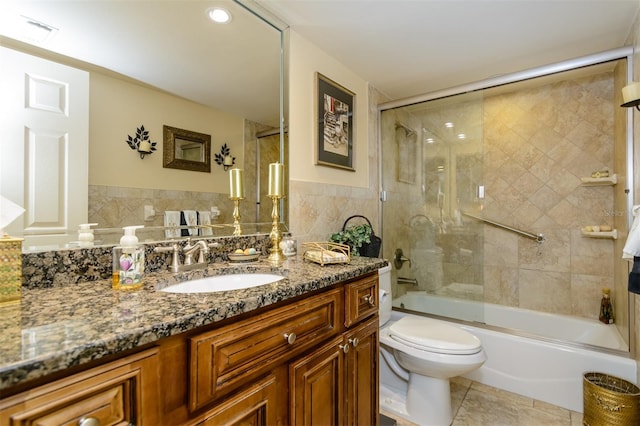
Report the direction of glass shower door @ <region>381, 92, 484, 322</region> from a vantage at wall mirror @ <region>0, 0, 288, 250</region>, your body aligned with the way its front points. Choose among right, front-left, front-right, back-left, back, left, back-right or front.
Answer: front-left

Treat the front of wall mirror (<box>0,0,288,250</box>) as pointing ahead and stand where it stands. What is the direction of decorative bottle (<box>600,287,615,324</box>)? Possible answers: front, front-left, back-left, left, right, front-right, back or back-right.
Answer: front-left

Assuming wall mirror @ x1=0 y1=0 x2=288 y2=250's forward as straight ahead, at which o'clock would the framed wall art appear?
The framed wall art is roughly at 10 o'clock from the wall mirror.

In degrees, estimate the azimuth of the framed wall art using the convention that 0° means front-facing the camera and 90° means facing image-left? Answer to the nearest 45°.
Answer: approximately 315°

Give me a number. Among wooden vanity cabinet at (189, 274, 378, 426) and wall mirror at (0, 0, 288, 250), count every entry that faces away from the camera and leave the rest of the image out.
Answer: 0

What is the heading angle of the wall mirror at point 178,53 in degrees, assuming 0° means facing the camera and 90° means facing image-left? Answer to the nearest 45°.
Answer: approximately 315°

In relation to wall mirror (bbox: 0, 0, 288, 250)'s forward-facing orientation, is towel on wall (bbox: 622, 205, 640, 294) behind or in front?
in front

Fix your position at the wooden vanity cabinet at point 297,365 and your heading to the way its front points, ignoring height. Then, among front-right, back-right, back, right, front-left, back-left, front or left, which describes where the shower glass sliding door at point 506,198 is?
left

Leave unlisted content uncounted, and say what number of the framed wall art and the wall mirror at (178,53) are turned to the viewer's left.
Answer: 0
